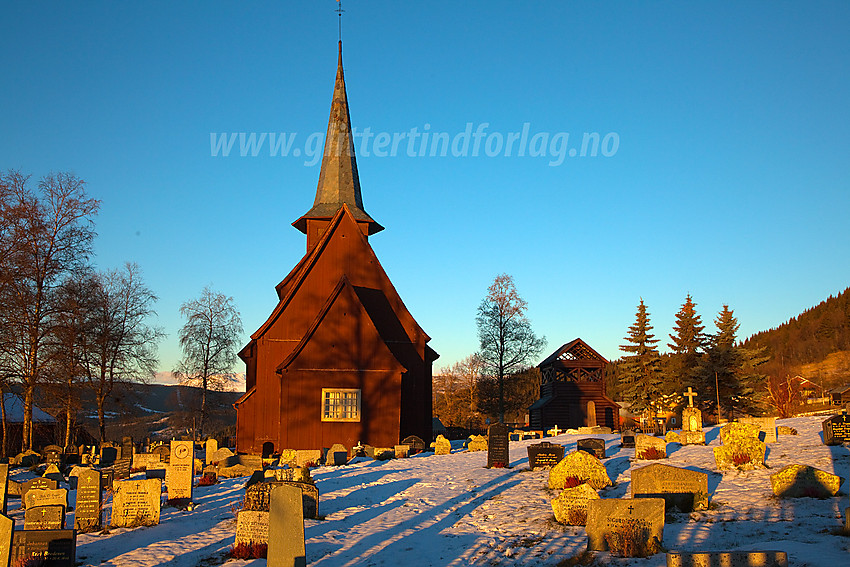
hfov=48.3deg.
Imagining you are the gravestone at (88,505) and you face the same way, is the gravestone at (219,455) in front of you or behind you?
behind

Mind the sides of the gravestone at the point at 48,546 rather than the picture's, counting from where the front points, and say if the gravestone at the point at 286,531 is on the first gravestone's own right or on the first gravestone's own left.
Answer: on the first gravestone's own left

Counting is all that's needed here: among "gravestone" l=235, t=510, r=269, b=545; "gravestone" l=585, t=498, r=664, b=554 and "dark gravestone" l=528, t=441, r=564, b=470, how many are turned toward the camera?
3

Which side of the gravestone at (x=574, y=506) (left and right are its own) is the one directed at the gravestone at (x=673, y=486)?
left

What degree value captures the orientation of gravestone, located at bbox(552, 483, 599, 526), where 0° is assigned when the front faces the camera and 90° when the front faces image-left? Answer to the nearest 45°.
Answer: approximately 0°

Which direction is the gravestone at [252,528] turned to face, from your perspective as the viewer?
facing the viewer

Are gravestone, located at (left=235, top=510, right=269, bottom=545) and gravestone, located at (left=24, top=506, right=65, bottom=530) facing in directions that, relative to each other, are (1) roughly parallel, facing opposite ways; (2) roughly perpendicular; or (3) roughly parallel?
roughly parallel

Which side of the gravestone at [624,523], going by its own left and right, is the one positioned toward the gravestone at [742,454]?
back

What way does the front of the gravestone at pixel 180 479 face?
toward the camera

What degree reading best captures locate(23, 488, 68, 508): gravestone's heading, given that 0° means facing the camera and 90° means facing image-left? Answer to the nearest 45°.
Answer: approximately 0°

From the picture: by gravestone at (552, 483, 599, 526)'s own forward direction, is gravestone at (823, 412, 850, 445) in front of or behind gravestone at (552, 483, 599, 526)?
behind

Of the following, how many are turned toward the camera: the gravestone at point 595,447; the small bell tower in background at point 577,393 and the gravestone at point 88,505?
3
